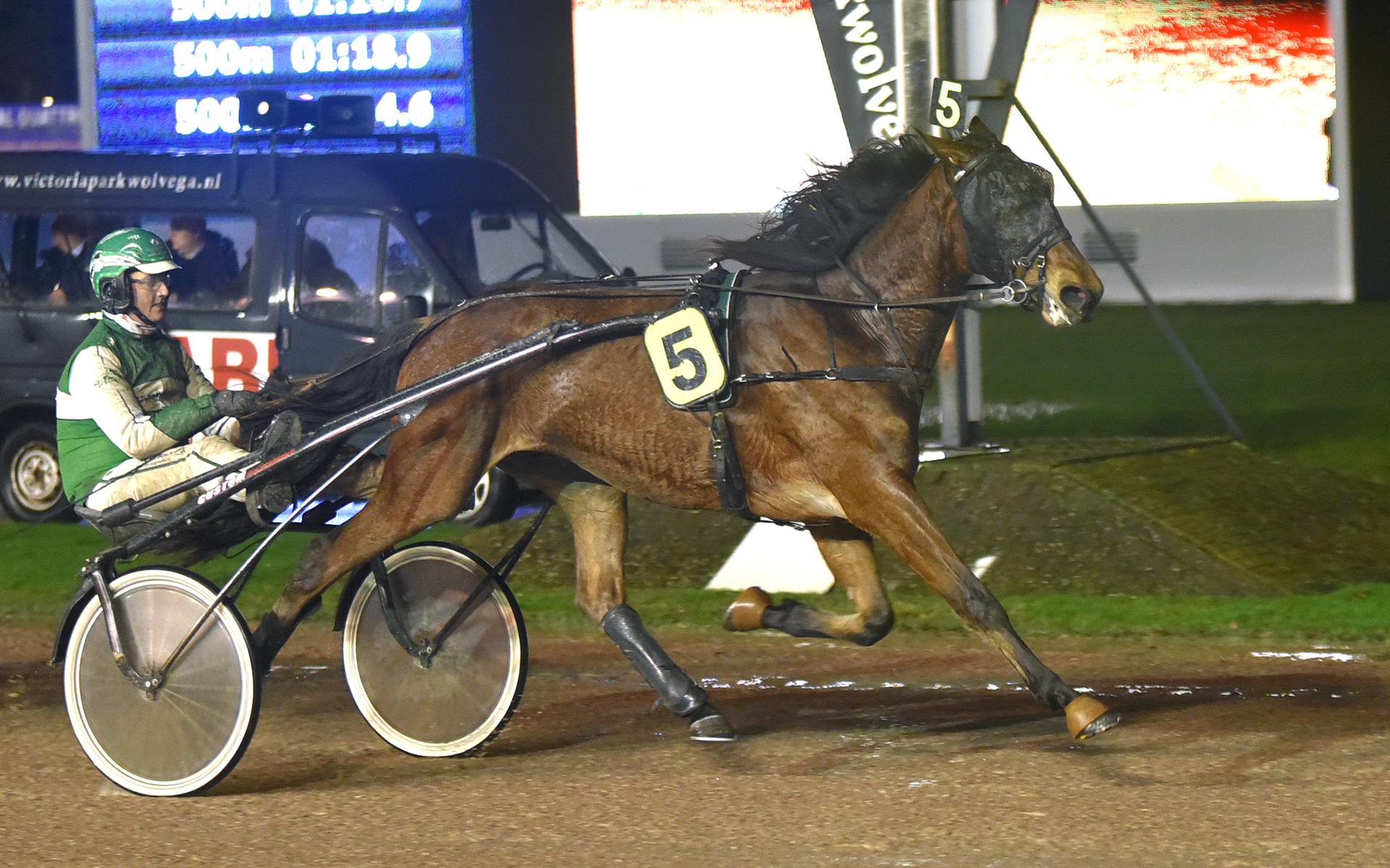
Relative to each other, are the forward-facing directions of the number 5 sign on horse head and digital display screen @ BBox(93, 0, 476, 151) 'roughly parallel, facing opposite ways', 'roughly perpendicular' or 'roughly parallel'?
roughly parallel

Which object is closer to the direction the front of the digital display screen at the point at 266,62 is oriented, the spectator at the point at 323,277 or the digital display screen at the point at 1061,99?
the spectator

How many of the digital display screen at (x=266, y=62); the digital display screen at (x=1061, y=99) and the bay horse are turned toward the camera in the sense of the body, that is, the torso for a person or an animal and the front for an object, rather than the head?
2

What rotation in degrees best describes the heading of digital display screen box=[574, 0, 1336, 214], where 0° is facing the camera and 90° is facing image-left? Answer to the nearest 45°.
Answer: approximately 0°

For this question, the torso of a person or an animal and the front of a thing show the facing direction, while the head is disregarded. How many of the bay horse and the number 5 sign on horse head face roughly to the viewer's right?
1

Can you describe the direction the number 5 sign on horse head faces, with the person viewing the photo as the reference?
facing the viewer

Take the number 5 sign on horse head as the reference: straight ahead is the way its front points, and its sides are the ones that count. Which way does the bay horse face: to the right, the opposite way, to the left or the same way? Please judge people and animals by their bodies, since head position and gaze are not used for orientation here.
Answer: to the left

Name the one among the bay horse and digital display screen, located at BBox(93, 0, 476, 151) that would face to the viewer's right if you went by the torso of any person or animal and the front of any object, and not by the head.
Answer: the bay horse

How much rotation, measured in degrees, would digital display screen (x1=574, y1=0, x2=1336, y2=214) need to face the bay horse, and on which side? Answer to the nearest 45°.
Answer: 0° — it already faces it

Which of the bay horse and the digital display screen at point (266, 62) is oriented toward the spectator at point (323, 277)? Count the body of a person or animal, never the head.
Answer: the digital display screen

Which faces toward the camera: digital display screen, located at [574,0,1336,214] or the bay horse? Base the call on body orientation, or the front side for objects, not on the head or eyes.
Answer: the digital display screen

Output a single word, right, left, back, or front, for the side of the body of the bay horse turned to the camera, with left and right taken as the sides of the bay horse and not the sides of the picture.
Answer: right

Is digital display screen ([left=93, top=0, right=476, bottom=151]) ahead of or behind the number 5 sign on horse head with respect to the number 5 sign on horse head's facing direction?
behind

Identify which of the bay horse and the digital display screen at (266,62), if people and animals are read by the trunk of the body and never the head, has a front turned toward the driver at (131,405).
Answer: the digital display screen

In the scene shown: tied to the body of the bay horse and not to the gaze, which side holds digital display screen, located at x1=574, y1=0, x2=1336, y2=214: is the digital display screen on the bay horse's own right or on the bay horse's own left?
on the bay horse's own left

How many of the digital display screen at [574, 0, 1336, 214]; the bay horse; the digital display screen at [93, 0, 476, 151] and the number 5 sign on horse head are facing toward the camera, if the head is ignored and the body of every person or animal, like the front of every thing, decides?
3

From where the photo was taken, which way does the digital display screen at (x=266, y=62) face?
toward the camera

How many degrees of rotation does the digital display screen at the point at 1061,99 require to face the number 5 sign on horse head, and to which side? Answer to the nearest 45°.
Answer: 0° — it already faces it
